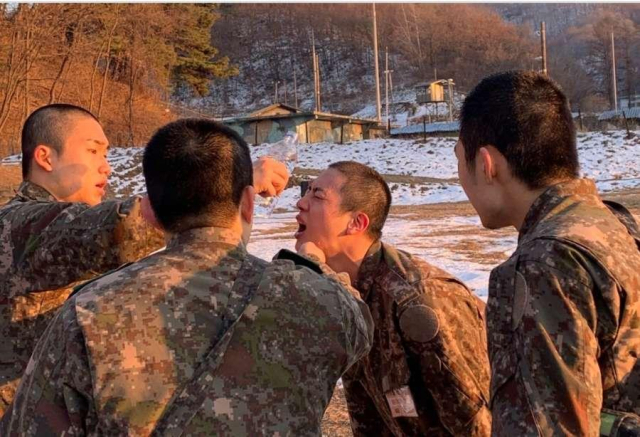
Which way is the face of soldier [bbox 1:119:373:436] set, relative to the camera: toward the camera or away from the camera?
away from the camera

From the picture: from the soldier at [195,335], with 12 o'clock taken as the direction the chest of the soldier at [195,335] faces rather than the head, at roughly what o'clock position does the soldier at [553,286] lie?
the soldier at [553,286] is roughly at 3 o'clock from the soldier at [195,335].

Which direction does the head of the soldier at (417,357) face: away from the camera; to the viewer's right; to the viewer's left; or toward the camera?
to the viewer's left

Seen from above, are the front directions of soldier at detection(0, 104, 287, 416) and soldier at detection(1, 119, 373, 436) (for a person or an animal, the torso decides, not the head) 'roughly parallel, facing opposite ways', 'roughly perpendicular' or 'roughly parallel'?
roughly perpendicular

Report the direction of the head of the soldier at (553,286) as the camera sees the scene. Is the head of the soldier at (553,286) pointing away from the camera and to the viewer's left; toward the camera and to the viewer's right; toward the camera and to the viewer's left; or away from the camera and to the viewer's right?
away from the camera and to the viewer's left

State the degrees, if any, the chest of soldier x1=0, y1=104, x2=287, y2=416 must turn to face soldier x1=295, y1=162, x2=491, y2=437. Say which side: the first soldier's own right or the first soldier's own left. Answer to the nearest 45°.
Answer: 0° — they already face them

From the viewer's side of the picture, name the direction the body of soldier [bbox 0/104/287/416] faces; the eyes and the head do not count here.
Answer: to the viewer's right

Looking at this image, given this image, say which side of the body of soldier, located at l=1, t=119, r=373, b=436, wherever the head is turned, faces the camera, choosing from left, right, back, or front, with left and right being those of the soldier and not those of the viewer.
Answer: back

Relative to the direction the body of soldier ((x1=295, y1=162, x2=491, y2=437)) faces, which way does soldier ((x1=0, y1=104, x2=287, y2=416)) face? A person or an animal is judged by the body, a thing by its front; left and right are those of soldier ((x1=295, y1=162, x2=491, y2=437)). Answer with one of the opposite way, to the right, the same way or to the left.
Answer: the opposite way

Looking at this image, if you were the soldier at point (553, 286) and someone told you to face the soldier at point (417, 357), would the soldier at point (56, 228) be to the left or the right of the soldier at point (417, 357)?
left
